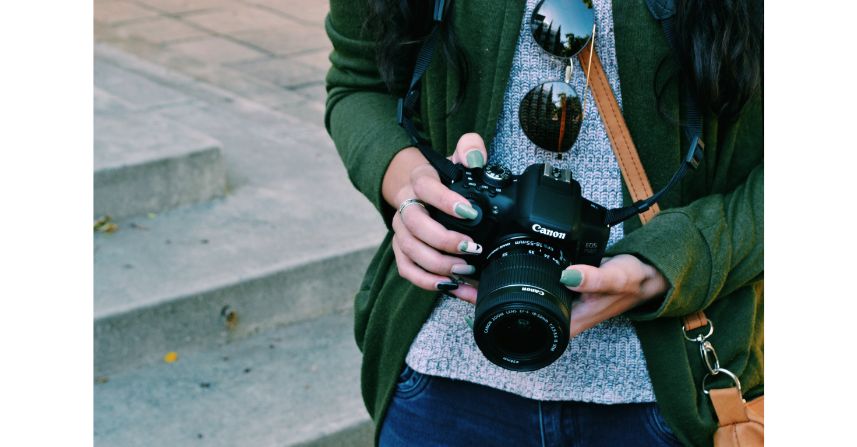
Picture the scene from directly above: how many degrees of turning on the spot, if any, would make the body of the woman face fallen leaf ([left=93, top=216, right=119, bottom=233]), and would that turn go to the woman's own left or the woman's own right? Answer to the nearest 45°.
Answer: approximately 135° to the woman's own right

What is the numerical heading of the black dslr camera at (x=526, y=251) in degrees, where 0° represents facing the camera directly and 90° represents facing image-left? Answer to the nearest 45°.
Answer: approximately 0°

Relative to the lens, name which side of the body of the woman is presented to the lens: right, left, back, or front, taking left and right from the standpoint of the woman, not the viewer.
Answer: front

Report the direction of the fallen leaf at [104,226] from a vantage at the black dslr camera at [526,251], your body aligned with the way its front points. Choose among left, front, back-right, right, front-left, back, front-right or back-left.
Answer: back-right
